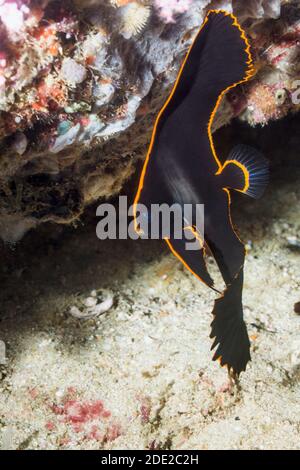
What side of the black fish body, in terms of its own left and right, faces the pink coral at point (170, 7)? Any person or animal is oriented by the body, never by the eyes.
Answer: right

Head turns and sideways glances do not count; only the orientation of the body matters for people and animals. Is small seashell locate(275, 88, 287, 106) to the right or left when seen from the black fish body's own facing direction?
on its right

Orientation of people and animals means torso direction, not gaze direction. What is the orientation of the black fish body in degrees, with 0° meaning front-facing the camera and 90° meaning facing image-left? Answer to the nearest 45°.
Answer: approximately 90°
